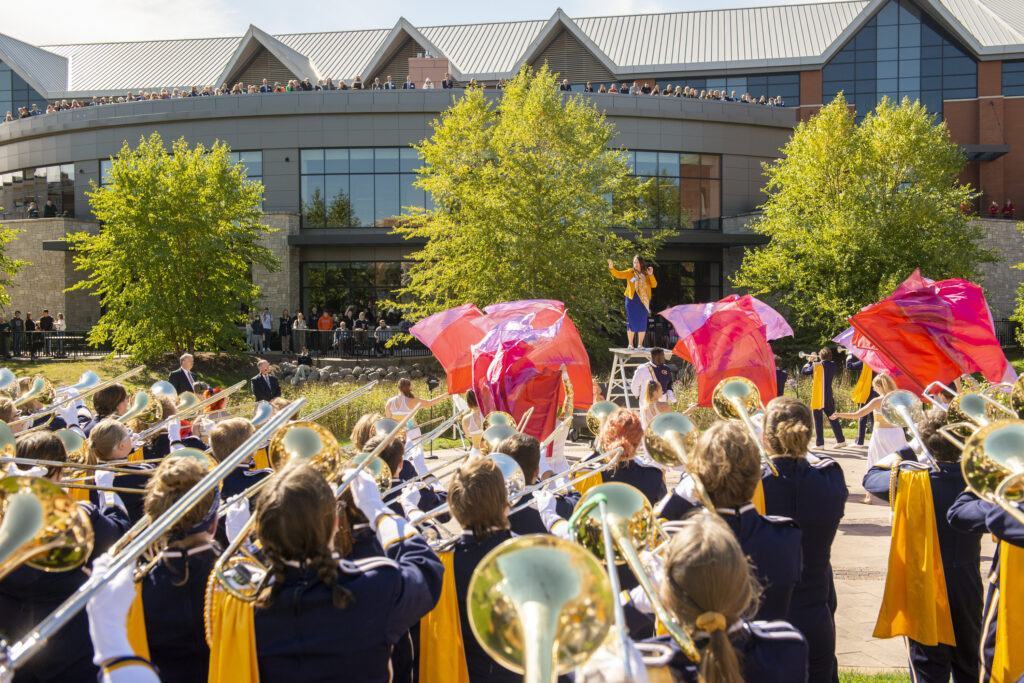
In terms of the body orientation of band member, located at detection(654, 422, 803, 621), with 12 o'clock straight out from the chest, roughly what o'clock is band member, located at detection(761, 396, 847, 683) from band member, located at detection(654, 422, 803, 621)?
band member, located at detection(761, 396, 847, 683) is roughly at 2 o'clock from band member, located at detection(654, 422, 803, 621).

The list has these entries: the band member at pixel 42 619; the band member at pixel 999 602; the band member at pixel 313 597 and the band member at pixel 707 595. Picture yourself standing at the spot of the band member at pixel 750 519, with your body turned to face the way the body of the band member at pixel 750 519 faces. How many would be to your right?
1

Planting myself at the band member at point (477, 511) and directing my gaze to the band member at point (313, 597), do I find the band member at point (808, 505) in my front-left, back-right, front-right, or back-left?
back-left

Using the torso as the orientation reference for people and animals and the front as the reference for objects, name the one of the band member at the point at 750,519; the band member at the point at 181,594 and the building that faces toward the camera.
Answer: the building

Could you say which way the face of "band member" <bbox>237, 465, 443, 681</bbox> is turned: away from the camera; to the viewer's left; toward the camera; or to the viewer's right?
away from the camera

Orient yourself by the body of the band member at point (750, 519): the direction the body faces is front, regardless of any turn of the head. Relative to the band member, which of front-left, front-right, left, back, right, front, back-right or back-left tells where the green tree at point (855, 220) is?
front-right

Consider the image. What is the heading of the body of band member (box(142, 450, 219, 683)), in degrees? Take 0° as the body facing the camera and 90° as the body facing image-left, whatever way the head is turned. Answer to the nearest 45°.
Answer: approximately 225°

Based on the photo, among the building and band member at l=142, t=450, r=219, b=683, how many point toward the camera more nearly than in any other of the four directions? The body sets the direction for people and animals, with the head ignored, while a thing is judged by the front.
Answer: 1

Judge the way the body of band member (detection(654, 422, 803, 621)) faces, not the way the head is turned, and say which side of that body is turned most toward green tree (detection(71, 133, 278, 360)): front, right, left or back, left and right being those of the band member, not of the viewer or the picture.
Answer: front

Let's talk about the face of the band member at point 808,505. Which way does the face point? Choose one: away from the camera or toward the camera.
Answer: away from the camera

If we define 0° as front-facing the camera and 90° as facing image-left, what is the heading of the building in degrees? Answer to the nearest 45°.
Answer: approximately 0°

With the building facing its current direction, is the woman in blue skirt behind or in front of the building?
in front

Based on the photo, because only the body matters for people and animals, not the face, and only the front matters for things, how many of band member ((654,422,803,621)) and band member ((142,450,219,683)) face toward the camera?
0

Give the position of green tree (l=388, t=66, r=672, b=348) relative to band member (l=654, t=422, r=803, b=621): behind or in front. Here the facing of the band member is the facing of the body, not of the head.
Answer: in front

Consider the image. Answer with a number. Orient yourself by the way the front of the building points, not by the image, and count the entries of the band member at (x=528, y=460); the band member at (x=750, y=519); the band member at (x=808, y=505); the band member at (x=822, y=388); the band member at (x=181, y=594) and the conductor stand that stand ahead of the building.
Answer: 6

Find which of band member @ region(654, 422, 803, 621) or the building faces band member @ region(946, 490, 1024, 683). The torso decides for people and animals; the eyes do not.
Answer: the building

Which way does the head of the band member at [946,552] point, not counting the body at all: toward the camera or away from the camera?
away from the camera

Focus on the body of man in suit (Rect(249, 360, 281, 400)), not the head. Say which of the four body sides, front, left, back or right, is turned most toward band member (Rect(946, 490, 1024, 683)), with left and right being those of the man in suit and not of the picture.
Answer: front
